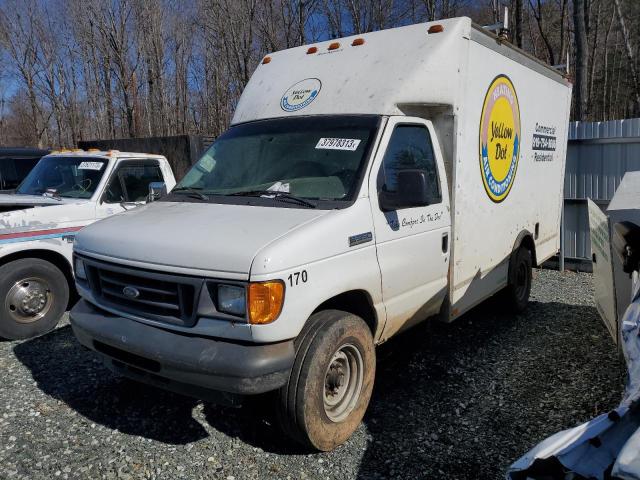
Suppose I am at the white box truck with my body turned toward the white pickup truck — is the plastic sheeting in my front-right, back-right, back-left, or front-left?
back-left

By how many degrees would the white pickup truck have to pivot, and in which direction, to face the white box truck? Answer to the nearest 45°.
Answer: approximately 90° to its left

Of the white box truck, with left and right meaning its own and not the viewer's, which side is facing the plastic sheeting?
left

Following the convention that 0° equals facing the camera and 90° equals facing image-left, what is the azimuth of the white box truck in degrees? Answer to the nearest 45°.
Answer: approximately 45°

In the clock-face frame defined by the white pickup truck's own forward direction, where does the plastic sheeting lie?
The plastic sheeting is roughly at 10 o'clock from the white pickup truck.

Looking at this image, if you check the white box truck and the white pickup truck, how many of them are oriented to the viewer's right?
0

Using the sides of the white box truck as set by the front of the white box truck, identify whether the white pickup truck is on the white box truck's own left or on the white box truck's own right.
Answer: on the white box truck's own right
